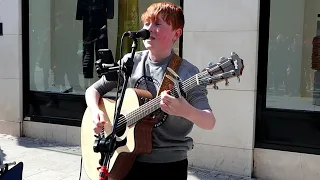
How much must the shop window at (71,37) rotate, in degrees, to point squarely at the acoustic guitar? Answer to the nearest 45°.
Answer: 0° — it already faces it

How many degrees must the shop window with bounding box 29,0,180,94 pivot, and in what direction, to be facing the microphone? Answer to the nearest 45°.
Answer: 0° — it already faces it

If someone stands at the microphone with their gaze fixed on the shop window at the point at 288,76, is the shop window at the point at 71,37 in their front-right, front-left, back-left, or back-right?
front-left

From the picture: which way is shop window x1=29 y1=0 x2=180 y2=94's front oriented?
toward the camera

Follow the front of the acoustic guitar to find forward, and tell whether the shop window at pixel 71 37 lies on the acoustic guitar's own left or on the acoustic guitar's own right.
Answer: on the acoustic guitar's own right

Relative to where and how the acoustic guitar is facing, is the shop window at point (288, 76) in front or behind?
behind

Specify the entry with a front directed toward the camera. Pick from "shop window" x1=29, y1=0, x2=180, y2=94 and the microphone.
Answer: the shop window

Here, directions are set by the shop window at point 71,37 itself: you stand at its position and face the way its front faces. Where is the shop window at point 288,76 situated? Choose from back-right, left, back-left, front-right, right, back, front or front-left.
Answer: front-left

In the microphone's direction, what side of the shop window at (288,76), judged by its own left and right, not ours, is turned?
front

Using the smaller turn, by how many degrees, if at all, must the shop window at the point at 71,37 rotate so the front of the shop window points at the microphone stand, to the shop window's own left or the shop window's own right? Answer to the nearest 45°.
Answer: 0° — it already faces it

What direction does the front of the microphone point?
to the viewer's right

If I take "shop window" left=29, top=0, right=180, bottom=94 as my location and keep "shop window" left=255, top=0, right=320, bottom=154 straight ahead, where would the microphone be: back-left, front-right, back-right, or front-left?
front-right

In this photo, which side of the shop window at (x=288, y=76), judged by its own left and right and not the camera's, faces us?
front

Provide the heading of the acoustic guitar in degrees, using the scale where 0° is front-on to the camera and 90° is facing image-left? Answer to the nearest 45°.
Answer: approximately 45°

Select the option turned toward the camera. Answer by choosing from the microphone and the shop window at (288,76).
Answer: the shop window
